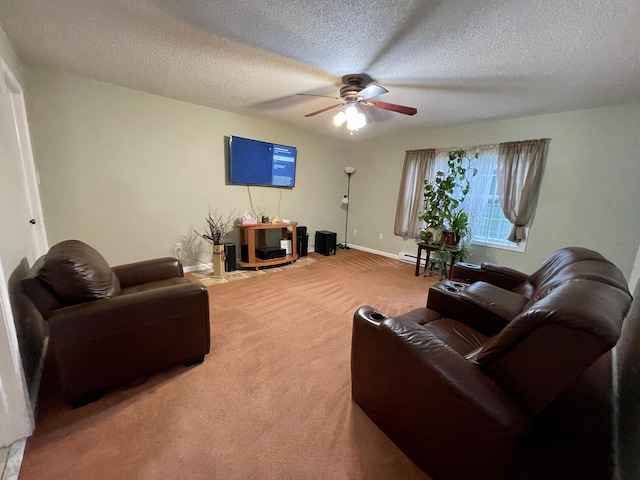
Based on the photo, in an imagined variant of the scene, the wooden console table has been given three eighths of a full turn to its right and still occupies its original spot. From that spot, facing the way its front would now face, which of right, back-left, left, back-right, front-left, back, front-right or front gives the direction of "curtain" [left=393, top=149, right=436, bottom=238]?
back

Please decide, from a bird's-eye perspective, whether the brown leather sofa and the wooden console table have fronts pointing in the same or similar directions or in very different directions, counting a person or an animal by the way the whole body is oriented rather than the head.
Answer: very different directions

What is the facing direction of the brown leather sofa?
to the viewer's left

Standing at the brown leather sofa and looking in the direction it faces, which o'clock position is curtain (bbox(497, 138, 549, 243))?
The curtain is roughly at 3 o'clock from the brown leather sofa.

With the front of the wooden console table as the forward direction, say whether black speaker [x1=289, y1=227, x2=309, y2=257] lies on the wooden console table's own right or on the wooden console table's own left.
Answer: on the wooden console table's own left

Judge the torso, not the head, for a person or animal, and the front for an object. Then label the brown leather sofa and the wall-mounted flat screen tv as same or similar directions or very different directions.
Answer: very different directions

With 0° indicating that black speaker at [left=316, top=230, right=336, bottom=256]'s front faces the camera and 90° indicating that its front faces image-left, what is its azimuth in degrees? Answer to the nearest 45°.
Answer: approximately 315°

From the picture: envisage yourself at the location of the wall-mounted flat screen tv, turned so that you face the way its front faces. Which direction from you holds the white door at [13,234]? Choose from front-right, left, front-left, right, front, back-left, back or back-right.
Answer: right

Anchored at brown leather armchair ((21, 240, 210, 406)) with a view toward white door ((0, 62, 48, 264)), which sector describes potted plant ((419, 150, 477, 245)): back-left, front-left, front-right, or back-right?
back-right
